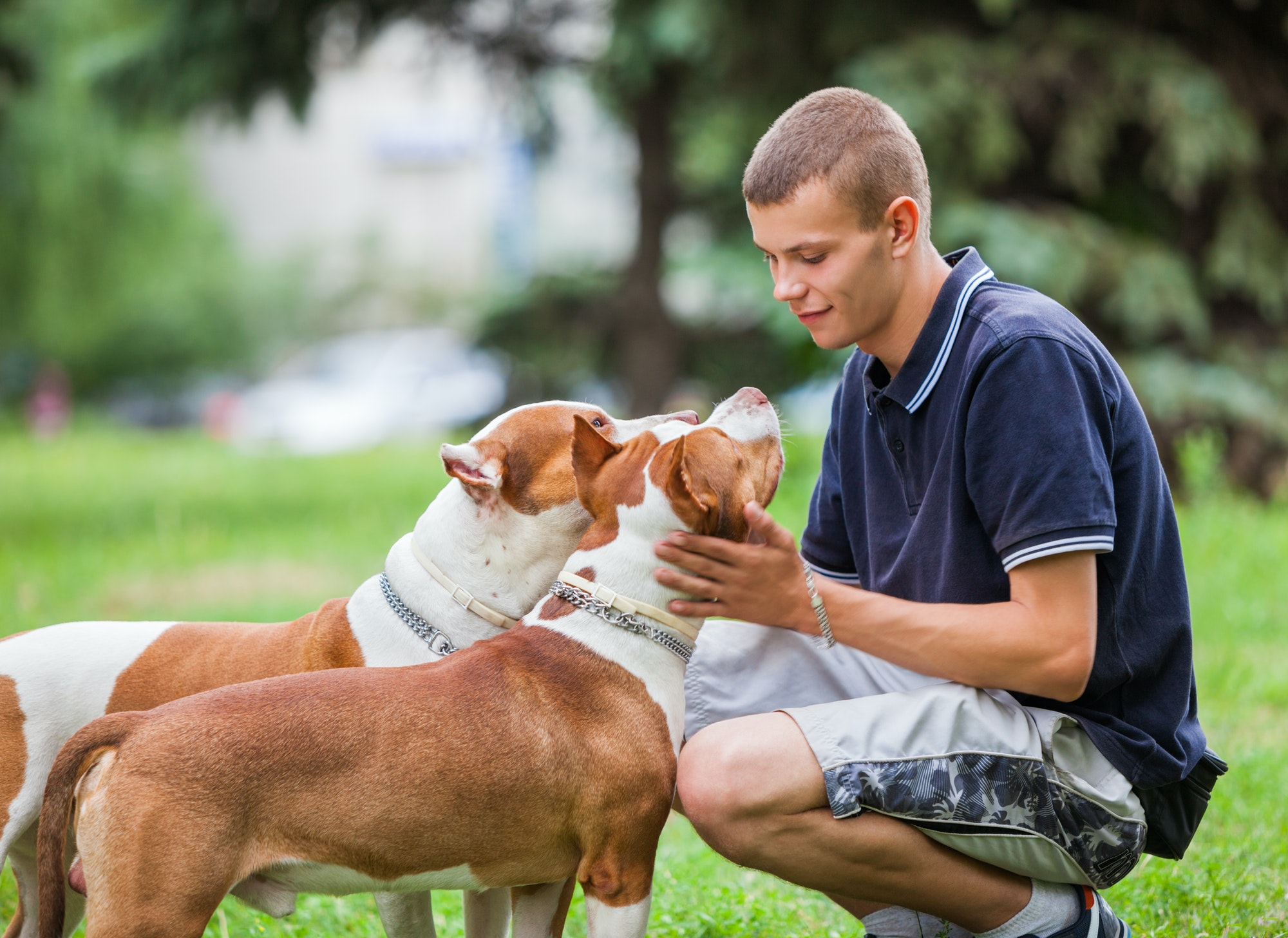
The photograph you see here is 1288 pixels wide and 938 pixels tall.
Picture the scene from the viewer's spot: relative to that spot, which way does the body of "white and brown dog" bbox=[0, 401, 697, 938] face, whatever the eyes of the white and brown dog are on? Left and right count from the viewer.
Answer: facing to the right of the viewer

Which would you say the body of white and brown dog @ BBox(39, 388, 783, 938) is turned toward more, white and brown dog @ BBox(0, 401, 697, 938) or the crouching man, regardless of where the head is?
the crouching man

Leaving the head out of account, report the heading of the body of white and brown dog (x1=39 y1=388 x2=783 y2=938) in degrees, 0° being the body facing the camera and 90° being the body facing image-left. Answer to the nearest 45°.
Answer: approximately 270°

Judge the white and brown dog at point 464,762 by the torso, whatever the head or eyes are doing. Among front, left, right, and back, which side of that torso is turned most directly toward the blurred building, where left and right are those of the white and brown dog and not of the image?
left
